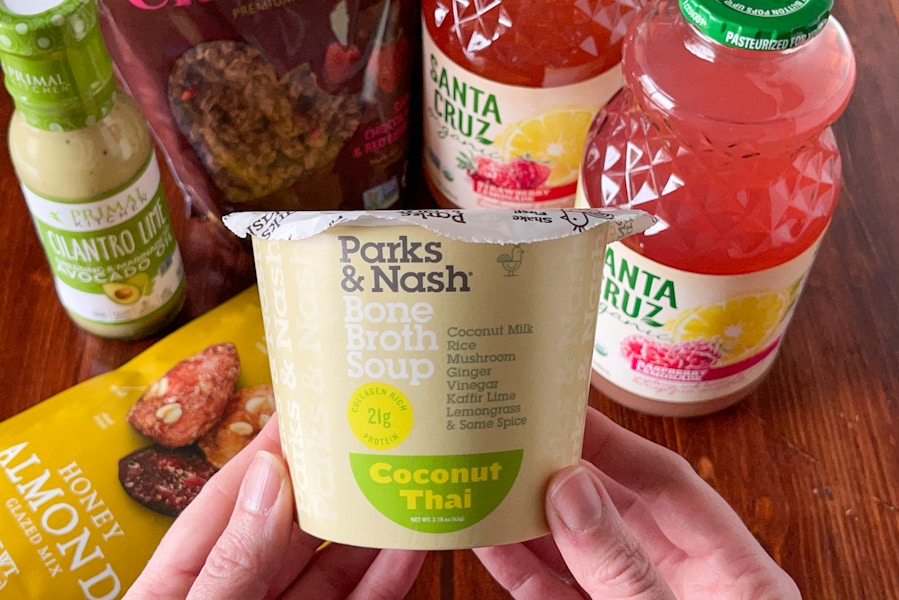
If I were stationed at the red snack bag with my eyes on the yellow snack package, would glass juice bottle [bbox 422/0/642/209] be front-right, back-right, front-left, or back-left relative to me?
back-left

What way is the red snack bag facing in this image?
toward the camera
